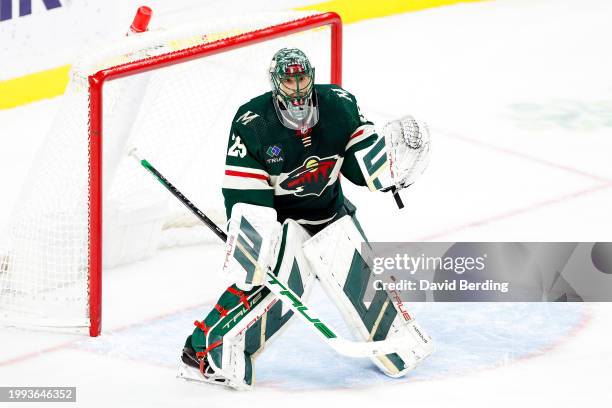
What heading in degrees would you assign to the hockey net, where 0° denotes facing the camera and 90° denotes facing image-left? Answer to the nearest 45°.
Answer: approximately 315°

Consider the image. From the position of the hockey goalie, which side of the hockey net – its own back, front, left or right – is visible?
front
